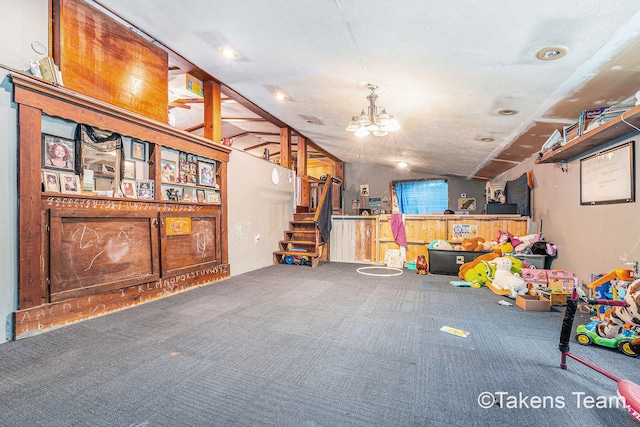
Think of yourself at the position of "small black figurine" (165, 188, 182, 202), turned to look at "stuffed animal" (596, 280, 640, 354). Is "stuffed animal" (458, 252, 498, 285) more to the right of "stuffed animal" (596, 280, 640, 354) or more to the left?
left

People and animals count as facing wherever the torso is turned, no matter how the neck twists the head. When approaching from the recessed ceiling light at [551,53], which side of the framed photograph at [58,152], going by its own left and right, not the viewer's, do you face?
front

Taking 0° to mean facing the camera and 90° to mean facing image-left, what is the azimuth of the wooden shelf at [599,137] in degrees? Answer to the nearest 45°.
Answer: approximately 45°

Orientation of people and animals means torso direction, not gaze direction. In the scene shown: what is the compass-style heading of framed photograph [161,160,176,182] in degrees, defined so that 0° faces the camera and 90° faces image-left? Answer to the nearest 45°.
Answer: approximately 315°

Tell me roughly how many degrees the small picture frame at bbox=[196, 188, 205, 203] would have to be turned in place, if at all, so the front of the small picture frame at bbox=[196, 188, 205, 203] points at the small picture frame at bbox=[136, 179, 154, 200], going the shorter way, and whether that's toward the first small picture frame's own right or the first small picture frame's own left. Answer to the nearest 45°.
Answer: approximately 90° to the first small picture frame's own right

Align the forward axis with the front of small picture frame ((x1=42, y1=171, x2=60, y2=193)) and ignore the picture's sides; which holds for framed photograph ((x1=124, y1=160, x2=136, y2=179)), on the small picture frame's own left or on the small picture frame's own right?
on the small picture frame's own left

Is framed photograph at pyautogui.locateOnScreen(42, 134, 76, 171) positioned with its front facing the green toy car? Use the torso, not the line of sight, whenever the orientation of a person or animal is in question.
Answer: yes

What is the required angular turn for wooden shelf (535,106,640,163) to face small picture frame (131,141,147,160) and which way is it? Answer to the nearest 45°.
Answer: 0° — it already faces it

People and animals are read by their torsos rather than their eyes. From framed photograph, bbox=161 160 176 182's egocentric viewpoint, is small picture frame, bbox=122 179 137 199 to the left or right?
on its right

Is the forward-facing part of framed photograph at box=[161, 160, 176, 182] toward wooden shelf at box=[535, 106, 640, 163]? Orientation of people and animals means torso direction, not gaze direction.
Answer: yes

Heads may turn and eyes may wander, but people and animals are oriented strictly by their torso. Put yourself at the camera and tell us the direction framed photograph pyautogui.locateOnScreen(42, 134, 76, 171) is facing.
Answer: facing the viewer and to the right of the viewer

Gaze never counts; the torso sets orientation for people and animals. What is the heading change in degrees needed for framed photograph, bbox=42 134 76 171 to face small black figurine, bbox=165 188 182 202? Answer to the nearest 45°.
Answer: approximately 90° to its left

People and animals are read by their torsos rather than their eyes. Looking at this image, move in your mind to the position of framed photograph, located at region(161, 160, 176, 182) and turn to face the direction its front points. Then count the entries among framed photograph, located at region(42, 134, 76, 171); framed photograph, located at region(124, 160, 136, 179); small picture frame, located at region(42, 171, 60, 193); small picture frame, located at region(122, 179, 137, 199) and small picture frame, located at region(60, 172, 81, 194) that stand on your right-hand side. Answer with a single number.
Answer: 5

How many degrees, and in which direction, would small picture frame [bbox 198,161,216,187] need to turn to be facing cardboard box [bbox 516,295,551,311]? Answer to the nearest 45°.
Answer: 0° — it already faces it

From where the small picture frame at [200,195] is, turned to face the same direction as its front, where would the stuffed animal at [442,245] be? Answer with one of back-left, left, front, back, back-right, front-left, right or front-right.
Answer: front-left

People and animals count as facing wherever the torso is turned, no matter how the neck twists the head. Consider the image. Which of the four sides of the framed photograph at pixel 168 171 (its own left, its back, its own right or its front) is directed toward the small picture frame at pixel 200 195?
left
